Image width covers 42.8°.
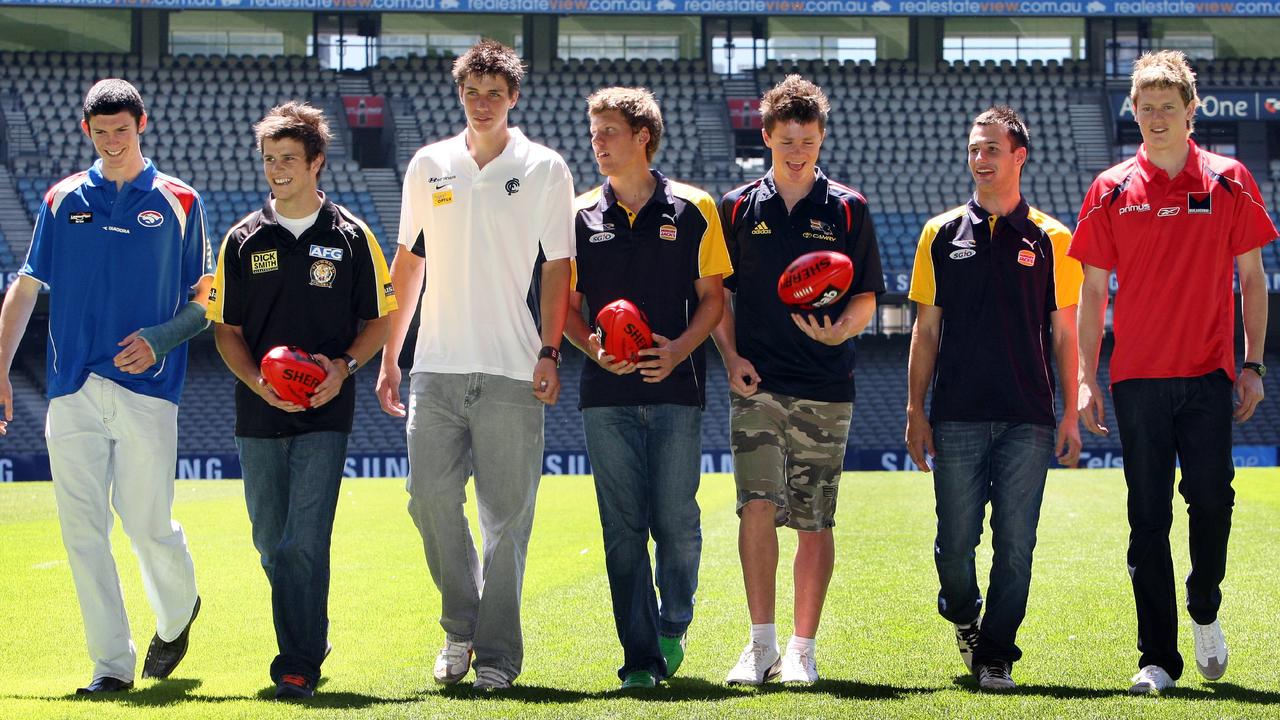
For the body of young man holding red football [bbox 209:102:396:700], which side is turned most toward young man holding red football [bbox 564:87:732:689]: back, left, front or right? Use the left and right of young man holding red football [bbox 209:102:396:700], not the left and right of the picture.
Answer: left

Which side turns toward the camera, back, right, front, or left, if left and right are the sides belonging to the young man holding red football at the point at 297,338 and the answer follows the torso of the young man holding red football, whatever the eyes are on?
front

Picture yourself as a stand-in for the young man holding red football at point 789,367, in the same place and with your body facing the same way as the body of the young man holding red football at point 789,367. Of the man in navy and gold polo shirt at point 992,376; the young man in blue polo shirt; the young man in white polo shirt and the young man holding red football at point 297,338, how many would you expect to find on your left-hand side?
1

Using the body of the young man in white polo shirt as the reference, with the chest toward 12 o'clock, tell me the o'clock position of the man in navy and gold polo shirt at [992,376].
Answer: The man in navy and gold polo shirt is roughly at 9 o'clock from the young man in white polo shirt.

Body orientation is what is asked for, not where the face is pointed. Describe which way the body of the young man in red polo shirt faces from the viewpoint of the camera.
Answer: toward the camera

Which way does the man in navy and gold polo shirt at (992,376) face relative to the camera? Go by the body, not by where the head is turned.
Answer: toward the camera

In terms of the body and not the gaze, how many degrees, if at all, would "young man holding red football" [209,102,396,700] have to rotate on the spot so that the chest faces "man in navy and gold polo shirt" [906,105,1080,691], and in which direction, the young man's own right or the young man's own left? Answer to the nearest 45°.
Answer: approximately 90° to the young man's own left

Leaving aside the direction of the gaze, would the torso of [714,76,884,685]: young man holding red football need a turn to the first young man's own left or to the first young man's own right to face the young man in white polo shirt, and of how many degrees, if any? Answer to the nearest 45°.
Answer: approximately 90° to the first young man's own right

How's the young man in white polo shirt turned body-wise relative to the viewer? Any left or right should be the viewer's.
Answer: facing the viewer
